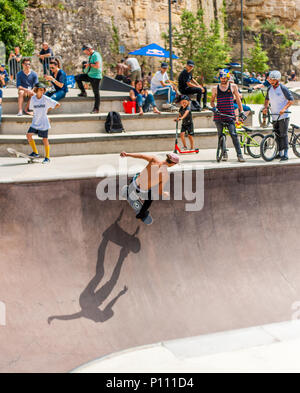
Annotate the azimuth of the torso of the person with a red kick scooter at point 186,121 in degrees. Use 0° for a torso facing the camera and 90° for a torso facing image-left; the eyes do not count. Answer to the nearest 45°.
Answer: approximately 45°

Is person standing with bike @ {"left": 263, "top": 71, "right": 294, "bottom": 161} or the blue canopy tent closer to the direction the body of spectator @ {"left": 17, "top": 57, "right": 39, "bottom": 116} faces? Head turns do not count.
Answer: the person standing with bike

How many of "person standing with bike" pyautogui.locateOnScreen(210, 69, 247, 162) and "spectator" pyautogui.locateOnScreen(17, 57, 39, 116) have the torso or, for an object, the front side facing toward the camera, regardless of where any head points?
2

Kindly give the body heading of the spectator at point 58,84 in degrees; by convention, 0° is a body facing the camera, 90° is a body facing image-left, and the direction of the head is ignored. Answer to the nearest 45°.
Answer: approximately 45°

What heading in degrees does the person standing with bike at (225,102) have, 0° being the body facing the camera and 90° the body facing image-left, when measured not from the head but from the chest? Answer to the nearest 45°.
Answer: approximately 0°

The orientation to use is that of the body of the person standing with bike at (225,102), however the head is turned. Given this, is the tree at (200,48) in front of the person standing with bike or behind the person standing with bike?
behind

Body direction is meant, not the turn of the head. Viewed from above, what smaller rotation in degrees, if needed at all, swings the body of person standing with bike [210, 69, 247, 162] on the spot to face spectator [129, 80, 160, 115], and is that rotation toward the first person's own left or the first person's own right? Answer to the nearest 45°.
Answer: approximately 135° to the first person's own right

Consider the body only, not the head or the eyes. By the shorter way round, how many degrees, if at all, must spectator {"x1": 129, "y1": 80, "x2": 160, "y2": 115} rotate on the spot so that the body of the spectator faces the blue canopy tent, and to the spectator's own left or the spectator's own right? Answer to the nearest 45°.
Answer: approximately 135° to the spectator's own left

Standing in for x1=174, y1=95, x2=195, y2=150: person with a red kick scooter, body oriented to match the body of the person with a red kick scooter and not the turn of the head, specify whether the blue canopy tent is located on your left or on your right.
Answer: on your right

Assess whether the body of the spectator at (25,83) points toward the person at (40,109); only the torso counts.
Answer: yes

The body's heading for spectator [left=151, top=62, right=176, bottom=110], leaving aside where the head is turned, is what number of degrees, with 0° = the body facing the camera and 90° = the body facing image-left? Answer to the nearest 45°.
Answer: approximately 315°
